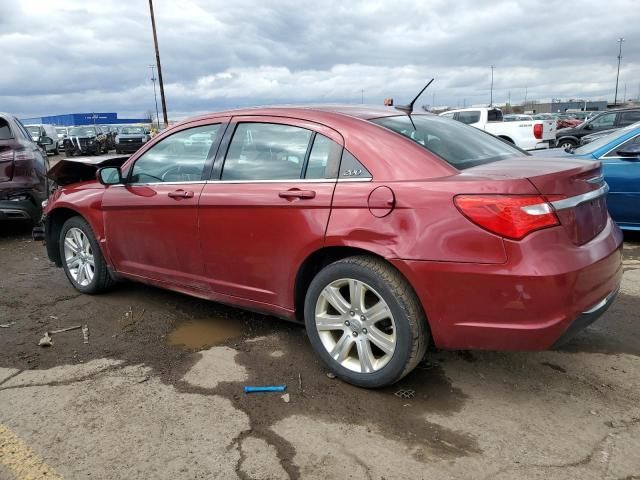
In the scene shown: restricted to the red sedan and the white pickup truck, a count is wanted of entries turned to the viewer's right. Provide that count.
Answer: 0

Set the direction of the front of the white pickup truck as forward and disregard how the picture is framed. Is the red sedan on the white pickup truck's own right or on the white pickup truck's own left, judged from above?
on the white pickup truck's own left

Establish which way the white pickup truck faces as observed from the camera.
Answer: facing away from the viewer and to the left of the viewer

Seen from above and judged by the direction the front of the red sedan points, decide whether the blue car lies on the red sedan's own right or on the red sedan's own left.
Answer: on the red sedan's own right

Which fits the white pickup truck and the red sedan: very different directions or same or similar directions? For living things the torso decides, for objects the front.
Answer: same or similar directions

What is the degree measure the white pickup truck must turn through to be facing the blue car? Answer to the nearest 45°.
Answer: approximately 135° to its left

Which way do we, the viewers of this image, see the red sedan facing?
facing away from the viewer and to the left of the viewer

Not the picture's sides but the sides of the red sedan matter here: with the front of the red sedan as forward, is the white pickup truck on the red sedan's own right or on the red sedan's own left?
on the red sedan's own right
